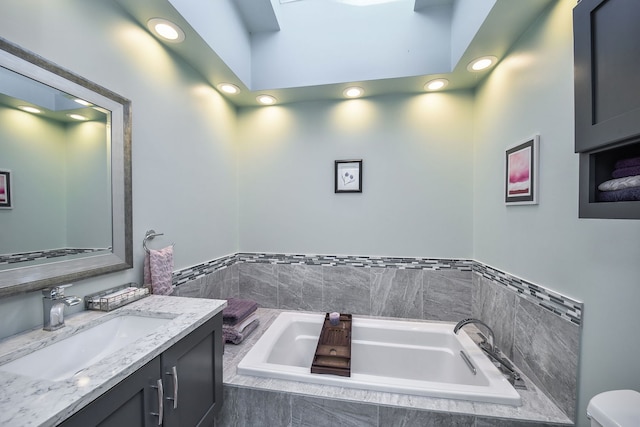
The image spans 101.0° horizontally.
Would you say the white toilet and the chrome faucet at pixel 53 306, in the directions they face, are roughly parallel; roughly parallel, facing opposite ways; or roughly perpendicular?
roughly parallel, facing opposite ways

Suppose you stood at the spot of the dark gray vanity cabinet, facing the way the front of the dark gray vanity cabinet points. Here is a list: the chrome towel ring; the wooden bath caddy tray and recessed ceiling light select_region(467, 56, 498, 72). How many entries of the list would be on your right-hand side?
0

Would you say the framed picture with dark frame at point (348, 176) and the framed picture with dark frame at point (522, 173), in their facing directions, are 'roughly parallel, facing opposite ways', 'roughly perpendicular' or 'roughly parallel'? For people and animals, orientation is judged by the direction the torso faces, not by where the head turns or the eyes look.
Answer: roughly perpendicular

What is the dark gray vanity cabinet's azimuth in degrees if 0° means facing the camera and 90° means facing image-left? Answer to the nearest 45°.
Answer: approximately 315°

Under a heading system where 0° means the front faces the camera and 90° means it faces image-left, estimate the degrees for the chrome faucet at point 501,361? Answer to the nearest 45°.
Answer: approximately 45°

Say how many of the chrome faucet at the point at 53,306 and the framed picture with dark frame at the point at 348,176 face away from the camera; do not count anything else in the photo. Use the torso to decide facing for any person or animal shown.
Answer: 0

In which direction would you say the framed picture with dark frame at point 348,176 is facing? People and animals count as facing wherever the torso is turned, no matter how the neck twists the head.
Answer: toward the camera

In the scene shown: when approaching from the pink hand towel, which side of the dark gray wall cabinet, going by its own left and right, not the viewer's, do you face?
front

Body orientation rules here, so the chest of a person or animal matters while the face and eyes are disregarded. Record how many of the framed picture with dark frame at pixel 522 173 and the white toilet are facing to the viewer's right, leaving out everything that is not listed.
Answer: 0

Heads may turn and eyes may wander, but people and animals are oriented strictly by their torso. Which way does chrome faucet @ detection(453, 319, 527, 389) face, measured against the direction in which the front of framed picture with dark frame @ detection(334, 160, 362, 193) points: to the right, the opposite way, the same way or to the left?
to the right

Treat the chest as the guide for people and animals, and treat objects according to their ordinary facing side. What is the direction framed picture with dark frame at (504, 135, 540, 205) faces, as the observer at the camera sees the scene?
facing the viewer and to the left of the viewer

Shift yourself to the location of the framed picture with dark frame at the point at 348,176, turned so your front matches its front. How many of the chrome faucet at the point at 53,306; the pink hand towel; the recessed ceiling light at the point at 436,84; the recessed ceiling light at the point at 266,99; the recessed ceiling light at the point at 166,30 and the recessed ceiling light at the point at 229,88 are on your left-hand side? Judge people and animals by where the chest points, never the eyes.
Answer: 1

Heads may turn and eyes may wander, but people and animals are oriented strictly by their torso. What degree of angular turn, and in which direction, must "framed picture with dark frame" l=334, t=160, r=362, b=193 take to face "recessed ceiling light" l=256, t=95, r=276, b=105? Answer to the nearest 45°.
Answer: approximately 90° to its right

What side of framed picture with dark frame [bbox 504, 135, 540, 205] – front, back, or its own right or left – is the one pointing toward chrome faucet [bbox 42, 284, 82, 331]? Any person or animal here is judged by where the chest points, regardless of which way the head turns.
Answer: front

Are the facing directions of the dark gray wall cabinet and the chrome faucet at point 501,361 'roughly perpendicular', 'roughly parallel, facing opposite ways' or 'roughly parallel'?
roughly parallel

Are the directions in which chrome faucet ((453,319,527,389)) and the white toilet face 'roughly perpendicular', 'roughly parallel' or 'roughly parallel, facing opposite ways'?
roughly parallel

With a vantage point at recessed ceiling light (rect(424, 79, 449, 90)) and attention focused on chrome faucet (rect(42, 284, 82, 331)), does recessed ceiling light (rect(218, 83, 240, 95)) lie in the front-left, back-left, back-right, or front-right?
front-right

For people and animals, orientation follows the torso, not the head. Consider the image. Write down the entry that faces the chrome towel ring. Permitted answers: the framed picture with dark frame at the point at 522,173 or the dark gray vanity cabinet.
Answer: the framed picture with dark frame

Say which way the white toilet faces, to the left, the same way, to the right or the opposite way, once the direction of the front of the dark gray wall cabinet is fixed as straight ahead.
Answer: the same way

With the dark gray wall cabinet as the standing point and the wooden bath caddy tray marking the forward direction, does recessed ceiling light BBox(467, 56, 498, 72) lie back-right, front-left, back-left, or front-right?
front-right
